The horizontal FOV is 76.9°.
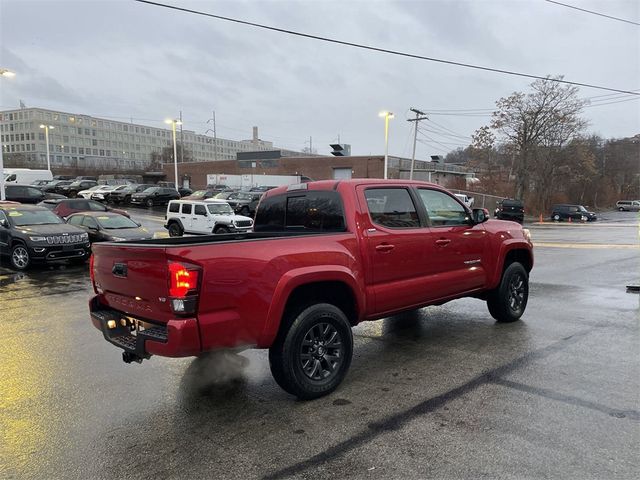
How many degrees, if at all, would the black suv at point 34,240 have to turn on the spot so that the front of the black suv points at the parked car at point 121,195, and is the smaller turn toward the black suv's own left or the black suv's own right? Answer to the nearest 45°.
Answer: approximately 135° to the black suv's own left

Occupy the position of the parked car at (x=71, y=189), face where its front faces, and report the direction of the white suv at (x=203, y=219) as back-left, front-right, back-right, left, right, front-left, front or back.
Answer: front-left

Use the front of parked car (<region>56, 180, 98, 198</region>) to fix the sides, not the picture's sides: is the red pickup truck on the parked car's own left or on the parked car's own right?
on the parked car's own left

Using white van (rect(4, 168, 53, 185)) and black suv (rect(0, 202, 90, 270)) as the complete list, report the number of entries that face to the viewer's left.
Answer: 1

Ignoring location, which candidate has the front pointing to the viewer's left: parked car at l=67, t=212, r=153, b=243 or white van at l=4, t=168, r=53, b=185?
the white van

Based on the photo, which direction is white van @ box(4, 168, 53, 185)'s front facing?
to the viewer's left

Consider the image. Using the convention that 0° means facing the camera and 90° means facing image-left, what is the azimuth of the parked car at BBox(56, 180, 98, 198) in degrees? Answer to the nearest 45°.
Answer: approximately 45°

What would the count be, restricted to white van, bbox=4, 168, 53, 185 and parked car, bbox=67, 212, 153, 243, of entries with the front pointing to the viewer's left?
1

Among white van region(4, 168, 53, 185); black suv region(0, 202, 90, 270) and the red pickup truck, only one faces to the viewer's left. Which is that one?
the white van

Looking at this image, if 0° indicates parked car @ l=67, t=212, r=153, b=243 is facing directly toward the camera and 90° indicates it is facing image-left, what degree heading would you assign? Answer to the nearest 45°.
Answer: approximately 315°

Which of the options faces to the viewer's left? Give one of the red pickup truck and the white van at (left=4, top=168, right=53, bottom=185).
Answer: the white van

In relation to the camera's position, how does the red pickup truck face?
facing away from the viewer and to the right of the viewer
